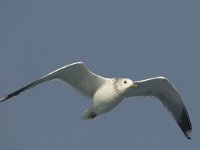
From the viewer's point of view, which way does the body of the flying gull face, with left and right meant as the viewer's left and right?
facing the viewer and to the right of the viewer
